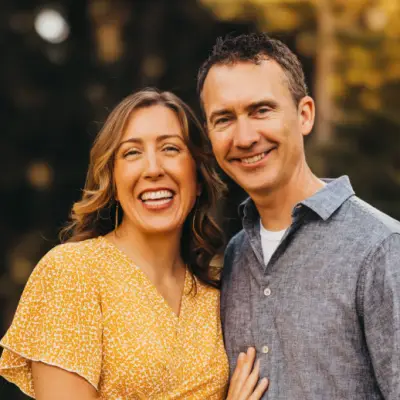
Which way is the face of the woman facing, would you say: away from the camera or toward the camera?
toward the camera

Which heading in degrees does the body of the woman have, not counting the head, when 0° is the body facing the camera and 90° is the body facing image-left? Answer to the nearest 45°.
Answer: approximately 315°

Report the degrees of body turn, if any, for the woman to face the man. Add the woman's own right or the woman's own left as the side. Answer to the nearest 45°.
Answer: approximately 45° to the woman's own left

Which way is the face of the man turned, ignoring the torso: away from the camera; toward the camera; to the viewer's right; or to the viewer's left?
toward the camera

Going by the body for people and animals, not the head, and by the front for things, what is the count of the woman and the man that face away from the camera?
0

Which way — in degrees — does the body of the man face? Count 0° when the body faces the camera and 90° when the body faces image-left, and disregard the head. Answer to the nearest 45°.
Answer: approximately 45°

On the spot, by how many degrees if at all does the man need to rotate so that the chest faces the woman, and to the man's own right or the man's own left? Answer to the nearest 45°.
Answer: approximately 45° to the man's own right
